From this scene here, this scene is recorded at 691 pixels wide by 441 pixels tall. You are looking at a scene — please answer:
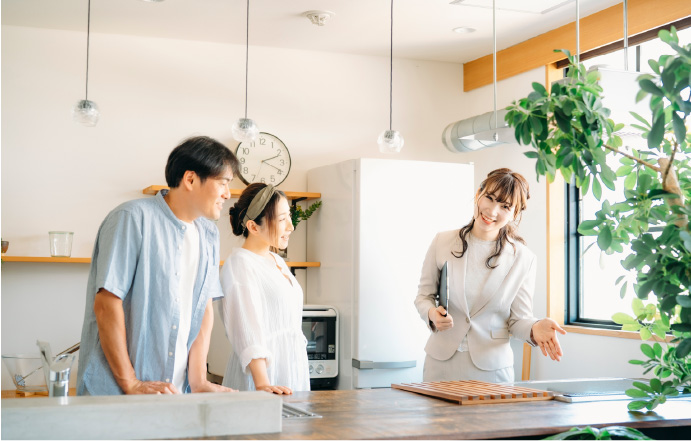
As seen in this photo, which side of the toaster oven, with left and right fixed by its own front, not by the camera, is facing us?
front

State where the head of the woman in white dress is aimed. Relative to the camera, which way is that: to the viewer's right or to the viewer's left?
to the viewer's right

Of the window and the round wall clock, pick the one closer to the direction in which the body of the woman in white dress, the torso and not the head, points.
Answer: the window

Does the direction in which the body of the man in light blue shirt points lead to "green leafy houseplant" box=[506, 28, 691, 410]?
yes

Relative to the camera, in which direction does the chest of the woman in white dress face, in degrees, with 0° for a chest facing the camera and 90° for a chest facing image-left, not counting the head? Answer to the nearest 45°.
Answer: approximately 315°

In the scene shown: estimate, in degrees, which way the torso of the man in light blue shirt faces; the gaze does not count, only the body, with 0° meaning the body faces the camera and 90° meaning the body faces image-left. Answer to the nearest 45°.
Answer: approximately 315°

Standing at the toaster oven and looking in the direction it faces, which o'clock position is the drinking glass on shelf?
The drinking glass on shelf is roughly at 3 o'clock from the toaster oven.

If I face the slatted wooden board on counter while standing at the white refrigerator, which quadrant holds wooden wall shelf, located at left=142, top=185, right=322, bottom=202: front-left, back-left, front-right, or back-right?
back-right

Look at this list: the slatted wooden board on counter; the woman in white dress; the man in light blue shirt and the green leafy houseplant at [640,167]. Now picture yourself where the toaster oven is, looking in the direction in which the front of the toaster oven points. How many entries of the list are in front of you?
4

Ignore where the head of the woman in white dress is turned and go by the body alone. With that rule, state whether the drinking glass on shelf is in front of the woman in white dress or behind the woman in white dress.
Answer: behind

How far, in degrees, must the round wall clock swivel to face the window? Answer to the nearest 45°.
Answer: approximately 90° to its left

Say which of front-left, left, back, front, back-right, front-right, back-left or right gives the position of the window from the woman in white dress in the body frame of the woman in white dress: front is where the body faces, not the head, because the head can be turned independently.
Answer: left

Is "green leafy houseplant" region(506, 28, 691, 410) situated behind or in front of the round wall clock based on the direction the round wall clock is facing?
in front
